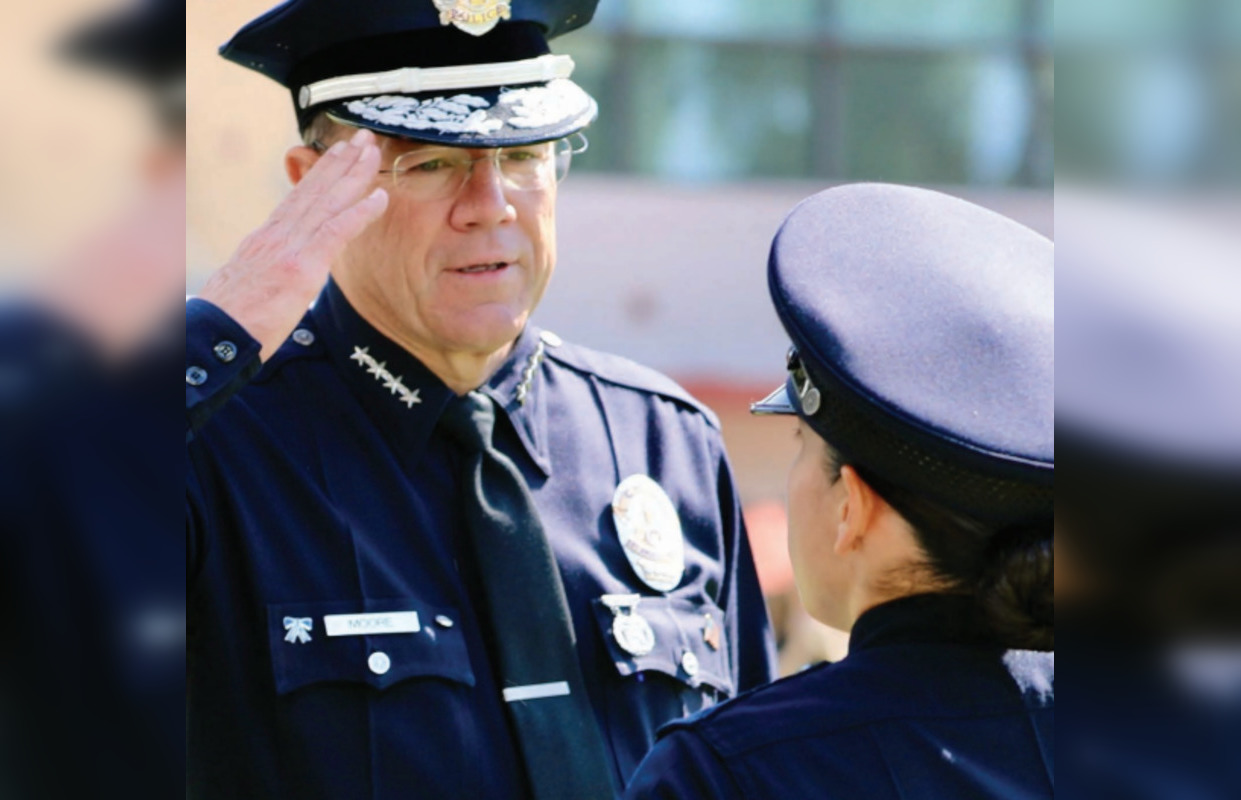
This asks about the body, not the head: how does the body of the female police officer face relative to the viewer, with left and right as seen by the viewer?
facing away from the viewer and to the left of the viewer

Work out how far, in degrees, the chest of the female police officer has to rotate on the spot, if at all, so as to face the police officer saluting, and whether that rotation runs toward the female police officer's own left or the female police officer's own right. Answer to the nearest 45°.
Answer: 0° — they already face them

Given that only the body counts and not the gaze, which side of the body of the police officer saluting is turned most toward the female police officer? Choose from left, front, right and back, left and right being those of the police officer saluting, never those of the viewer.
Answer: front

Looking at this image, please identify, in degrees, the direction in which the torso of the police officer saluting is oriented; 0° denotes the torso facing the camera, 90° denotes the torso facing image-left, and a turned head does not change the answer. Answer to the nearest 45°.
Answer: approximately 315°

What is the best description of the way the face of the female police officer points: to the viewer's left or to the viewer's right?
to the viewer's left

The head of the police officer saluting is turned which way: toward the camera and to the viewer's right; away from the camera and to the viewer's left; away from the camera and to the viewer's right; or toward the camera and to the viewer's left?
toward the camera and to the viewer's right

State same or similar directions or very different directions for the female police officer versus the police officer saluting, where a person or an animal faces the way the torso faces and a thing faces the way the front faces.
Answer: very different directions
